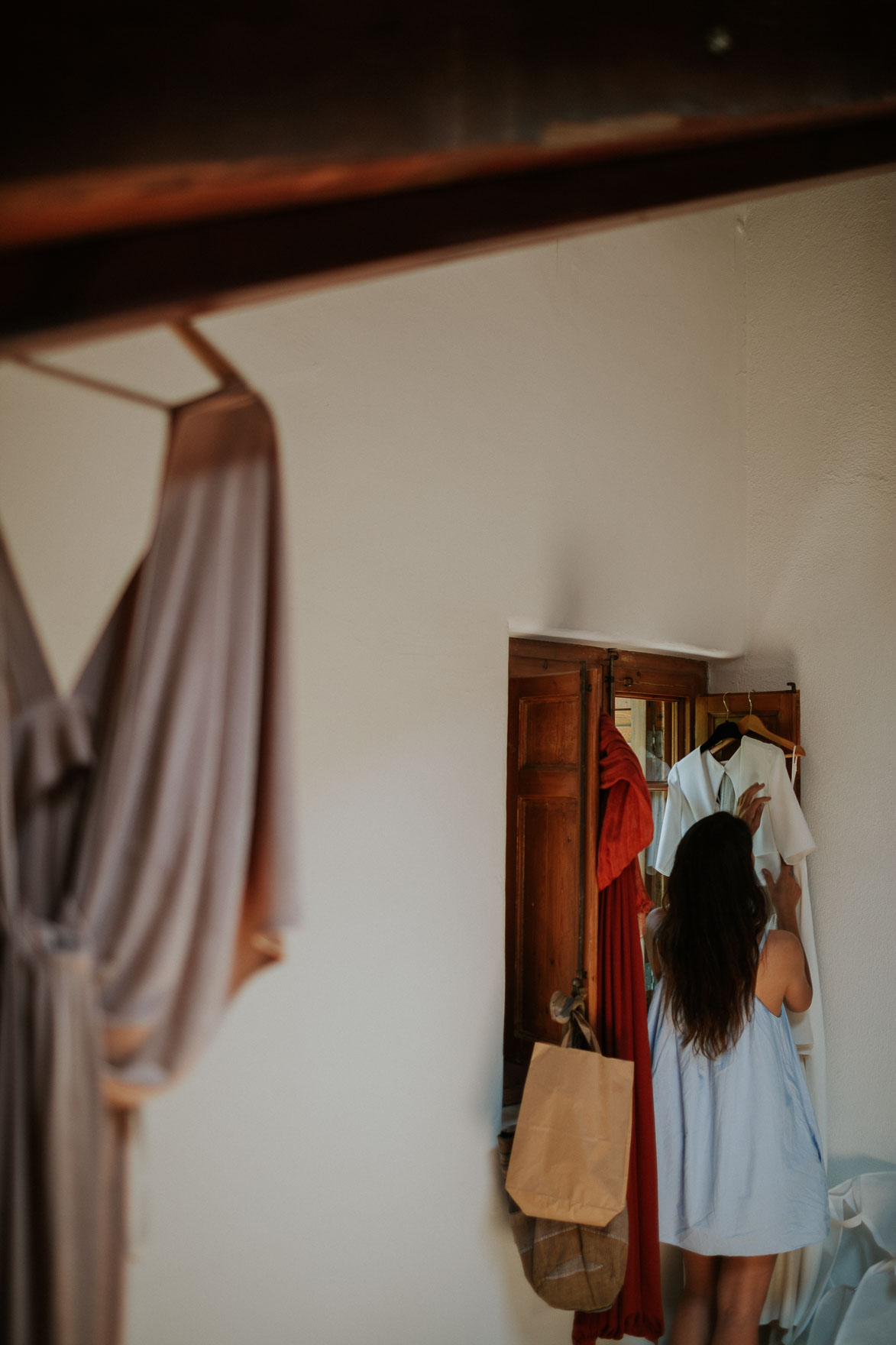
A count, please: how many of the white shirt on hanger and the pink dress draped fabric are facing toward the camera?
2

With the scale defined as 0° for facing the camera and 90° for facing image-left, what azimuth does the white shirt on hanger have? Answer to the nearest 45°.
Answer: approximately 0°

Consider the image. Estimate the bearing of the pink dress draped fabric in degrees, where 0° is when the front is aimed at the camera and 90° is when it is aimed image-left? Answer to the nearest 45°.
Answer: approximately 0°

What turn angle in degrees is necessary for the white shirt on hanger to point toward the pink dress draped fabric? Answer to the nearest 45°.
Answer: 0° — it already faces it

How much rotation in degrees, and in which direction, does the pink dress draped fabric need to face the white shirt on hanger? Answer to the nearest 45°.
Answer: approximately 135° to its left

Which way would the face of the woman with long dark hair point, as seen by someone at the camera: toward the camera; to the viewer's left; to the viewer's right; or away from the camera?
away from the camera
